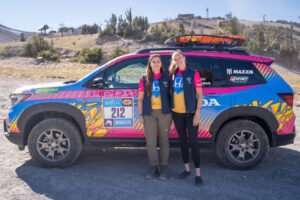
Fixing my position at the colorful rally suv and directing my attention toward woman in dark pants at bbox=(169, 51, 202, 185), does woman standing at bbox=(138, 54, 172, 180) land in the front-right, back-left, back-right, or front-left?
front-right

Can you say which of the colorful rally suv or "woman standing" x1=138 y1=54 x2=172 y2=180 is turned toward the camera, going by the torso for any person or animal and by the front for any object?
the woman standing

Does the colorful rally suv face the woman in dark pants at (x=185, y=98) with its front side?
no

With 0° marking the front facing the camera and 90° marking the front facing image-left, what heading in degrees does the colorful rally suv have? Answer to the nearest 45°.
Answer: approximately 90°

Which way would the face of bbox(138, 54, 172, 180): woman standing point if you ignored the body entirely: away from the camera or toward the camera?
toward the camera

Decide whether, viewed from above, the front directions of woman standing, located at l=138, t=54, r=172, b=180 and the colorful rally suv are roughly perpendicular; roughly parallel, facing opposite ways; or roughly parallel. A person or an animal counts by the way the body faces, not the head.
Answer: roughly perpendicular

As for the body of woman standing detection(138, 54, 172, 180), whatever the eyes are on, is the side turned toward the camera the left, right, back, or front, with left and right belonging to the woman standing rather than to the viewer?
front

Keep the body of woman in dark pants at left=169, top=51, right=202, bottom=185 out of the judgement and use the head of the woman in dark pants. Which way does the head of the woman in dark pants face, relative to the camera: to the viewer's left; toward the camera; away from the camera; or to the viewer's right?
toward the camera

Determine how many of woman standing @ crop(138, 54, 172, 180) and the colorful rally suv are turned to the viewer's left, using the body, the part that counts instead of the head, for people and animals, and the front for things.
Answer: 1
